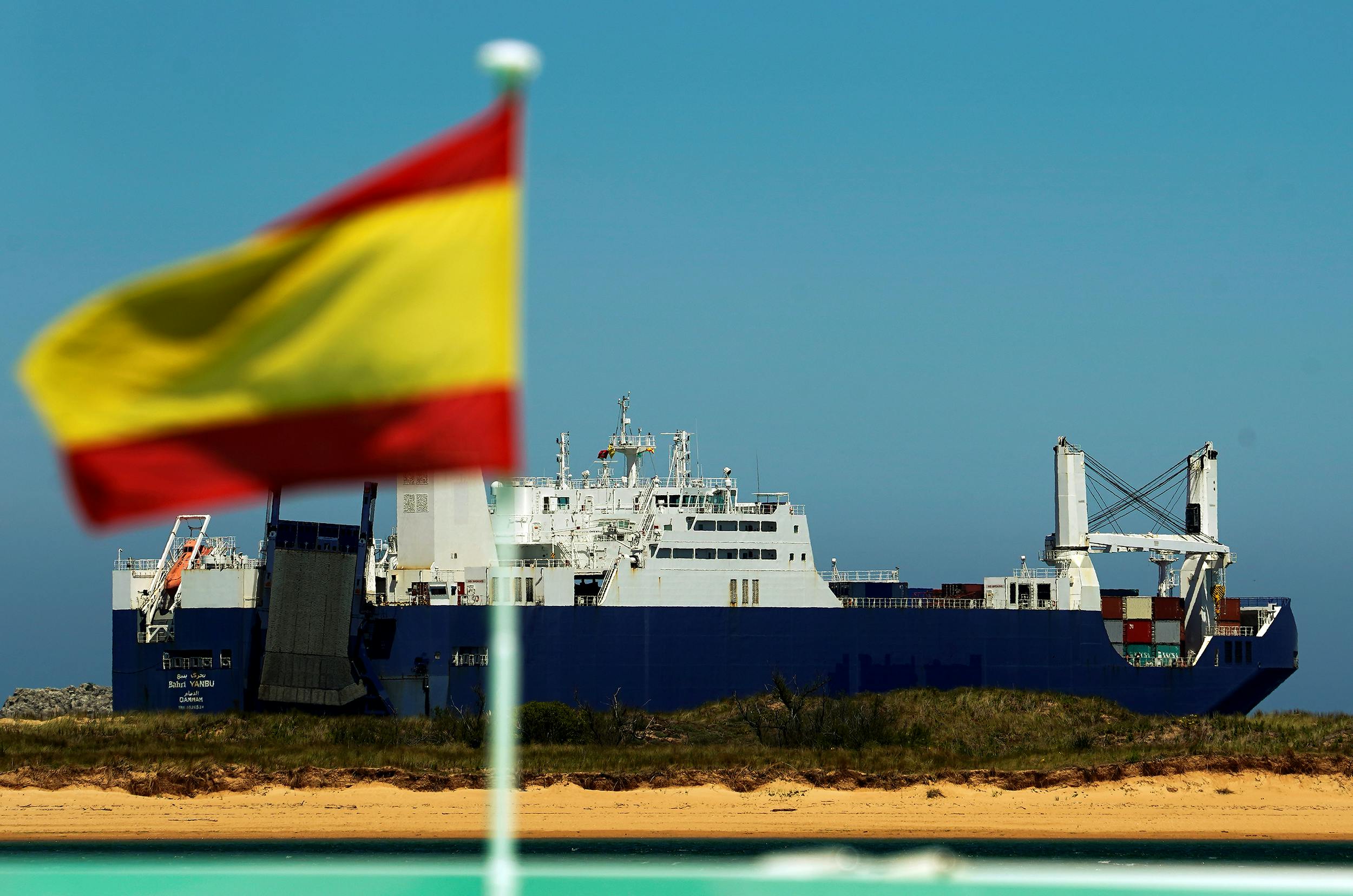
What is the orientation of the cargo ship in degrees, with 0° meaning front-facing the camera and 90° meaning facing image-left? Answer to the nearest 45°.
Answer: approximately 225°

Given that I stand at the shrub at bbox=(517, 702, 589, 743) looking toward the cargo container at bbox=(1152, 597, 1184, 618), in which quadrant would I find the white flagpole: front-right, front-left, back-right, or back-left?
back-right

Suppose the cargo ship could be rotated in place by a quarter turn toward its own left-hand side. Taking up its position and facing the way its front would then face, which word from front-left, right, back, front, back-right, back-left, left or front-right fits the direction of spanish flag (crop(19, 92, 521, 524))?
back-left

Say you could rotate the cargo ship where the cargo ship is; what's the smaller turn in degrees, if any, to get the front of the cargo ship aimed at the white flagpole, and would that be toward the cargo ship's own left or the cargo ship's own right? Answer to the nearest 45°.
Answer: approximately 135° to the cargo ship's own right

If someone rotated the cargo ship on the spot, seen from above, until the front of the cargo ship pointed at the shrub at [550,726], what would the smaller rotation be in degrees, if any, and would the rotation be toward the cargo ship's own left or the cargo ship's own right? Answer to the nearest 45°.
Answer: approximately 135° to the cargo ship's own right

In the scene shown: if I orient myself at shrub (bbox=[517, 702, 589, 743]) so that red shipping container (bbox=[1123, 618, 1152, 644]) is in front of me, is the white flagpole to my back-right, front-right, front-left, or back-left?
back-right
